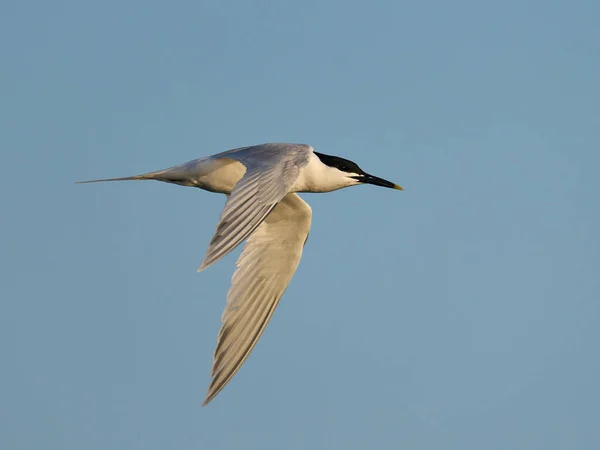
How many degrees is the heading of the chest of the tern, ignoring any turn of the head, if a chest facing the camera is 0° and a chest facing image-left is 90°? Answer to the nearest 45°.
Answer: approximately 270°
